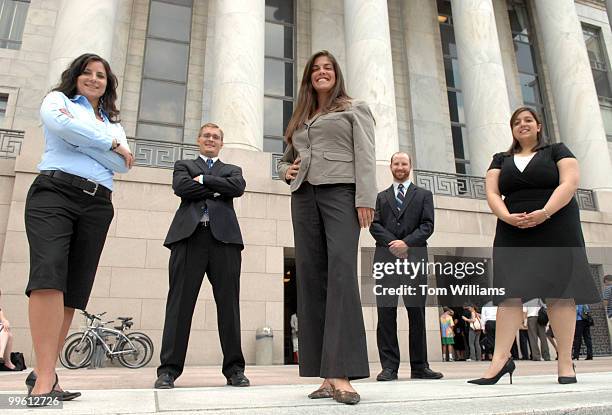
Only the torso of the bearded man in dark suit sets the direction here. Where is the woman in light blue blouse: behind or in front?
in front

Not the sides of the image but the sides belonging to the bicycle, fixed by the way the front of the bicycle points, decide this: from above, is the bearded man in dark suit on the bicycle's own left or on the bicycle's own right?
on the bicycle's own left

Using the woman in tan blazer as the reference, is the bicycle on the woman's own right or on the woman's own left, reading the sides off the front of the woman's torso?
on the woman's own right

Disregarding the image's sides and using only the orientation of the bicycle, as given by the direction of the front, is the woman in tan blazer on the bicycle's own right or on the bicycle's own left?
on the bicycle's own left

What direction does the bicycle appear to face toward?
to the viewer's left

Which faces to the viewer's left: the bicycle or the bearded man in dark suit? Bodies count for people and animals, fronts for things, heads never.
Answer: the bicycle

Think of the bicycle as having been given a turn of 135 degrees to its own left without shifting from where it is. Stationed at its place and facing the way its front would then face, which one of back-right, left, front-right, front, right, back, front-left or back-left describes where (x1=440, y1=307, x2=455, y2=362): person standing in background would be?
front-left

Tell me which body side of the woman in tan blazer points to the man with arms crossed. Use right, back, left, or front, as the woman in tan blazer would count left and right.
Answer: right

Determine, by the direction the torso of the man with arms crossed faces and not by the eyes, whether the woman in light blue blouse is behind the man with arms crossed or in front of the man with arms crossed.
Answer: in front

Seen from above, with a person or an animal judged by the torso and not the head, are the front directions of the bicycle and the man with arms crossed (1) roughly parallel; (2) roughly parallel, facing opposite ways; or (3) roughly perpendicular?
roughly perpendicular
